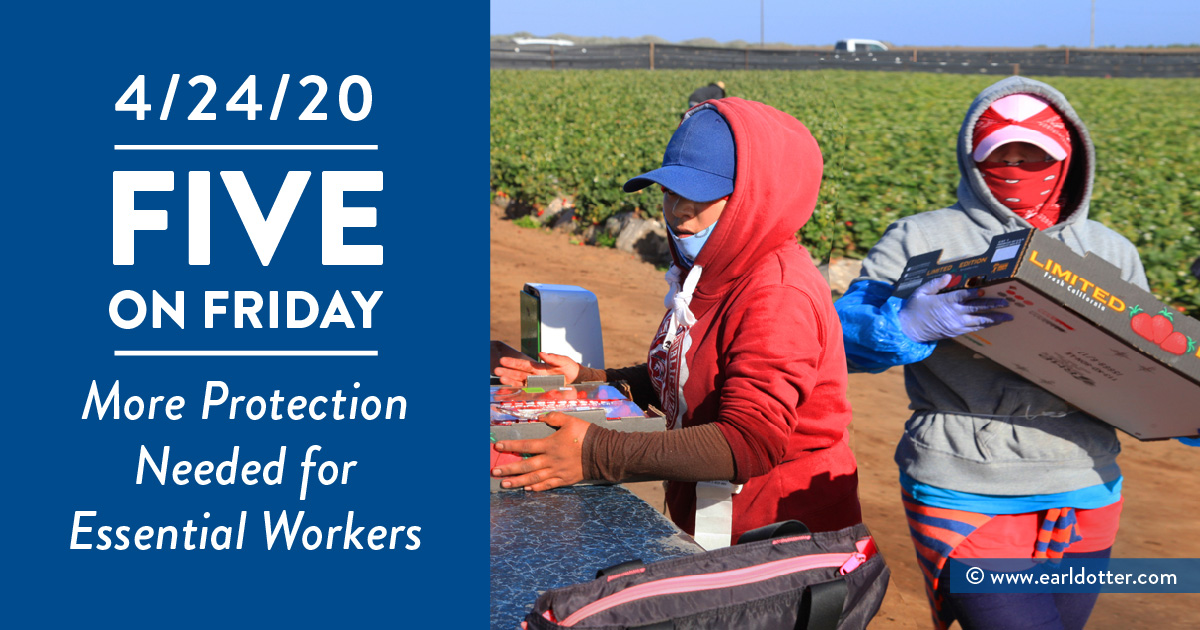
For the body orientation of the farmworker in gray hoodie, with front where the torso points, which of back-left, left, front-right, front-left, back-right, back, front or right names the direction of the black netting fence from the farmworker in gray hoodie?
back

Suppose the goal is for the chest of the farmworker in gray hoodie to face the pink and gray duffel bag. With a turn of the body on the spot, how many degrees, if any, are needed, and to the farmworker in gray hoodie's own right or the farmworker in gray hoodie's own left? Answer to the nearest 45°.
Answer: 0° — they already face it

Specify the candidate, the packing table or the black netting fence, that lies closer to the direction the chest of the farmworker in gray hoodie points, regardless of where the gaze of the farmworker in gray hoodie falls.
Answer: the packing table

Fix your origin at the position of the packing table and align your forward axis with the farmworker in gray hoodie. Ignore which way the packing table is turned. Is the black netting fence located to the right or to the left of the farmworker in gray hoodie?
left

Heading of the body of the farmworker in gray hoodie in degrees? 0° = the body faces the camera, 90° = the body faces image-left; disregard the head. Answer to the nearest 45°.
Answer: approximately 0°

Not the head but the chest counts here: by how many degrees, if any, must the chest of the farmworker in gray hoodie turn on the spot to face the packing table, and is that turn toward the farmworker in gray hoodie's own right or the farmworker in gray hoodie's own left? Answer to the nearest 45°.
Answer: approximately 45° to the farmworker in gray hoodie's own right

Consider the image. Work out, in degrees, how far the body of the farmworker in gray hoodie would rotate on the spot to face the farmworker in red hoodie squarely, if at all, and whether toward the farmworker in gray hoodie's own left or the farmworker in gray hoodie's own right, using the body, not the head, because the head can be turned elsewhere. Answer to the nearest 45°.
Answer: approximately 45° to the farmworker in gray hoodie's own right

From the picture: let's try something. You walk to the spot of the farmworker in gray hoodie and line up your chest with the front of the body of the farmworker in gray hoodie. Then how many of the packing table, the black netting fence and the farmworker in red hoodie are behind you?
1

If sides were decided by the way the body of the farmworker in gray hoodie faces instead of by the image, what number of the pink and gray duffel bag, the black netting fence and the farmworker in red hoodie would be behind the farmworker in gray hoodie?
1
